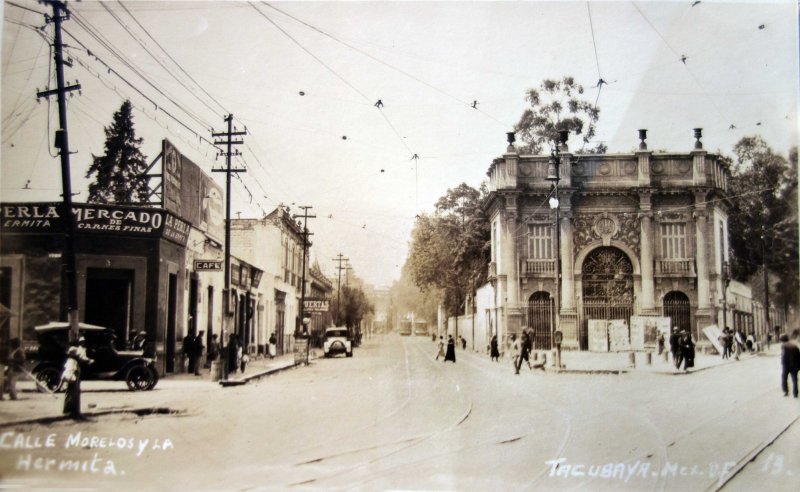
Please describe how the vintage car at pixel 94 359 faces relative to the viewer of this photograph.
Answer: facing to the right of the viewer

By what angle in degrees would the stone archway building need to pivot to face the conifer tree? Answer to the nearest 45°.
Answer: approximately 45° to its right

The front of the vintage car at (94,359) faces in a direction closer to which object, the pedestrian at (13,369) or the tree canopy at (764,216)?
the tree canopy

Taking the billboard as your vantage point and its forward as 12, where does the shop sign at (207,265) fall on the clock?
The shop sign is roughly at 8 o'clock from the billboard.

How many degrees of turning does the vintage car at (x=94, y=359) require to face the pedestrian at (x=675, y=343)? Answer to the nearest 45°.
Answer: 0° — it already faces them
